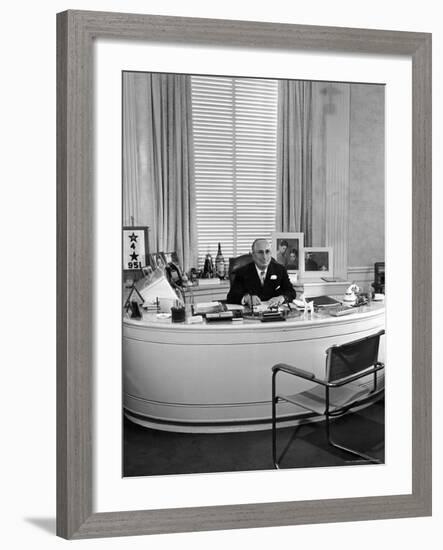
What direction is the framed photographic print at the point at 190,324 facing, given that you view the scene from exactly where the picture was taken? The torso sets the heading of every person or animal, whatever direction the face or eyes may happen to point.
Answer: facing the viewer and to the right of the viewer
